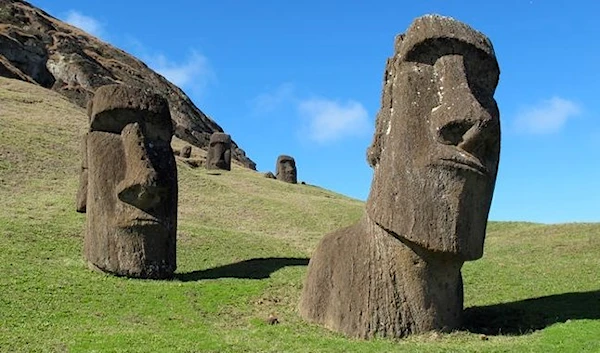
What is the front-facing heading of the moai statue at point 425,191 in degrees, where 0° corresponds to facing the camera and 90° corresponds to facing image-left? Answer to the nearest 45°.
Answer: approximately 315°

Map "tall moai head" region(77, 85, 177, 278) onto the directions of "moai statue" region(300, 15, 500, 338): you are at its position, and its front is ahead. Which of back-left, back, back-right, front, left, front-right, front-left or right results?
back

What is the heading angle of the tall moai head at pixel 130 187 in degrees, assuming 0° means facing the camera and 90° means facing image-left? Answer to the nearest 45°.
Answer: approximately 315°

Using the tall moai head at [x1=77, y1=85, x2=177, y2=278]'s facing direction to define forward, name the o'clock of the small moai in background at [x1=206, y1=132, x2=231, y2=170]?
The small moai in background is roughly at 8 o'clock from the tall moai head.

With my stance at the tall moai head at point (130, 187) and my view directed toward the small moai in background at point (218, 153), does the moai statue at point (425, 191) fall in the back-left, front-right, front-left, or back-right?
back-right

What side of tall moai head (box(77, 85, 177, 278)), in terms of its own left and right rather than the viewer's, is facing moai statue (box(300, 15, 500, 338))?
front

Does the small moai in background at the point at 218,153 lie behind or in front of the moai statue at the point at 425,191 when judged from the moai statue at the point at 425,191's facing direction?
behind

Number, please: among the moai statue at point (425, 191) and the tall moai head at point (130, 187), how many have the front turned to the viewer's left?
0

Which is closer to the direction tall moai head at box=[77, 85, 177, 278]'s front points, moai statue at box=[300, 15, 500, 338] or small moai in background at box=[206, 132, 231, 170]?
the moai statue

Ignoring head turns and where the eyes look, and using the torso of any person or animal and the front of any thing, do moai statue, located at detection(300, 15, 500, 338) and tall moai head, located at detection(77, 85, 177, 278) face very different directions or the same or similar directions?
same or similar directions
